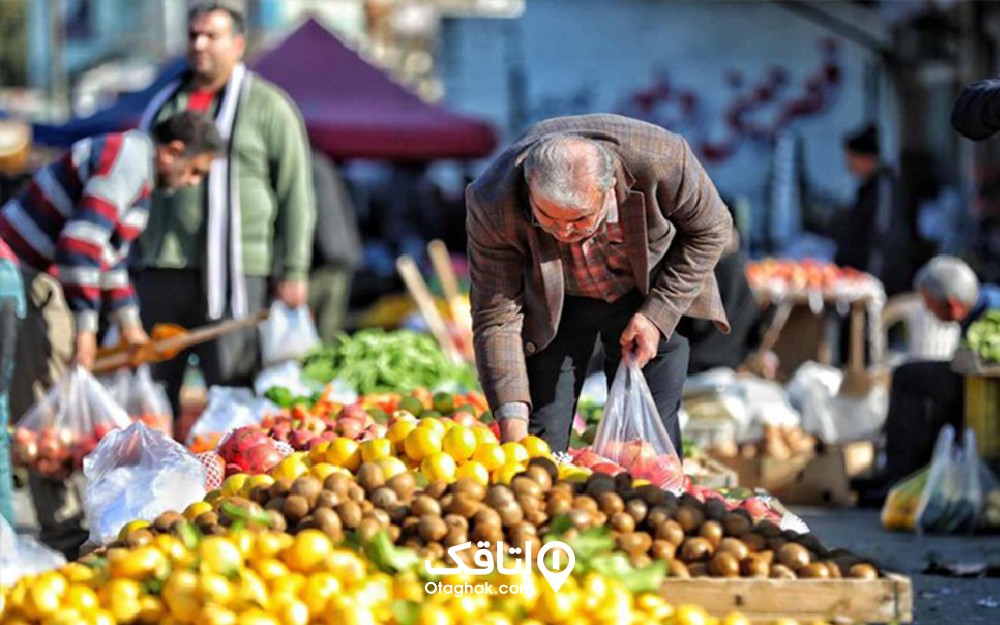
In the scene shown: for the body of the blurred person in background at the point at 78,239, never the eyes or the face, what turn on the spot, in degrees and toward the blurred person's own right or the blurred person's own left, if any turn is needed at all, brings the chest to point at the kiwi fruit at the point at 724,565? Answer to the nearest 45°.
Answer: approximately 90° to the blurred person's own right

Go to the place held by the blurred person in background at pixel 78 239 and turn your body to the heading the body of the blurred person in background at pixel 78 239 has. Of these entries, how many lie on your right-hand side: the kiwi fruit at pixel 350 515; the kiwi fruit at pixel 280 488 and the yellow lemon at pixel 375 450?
3

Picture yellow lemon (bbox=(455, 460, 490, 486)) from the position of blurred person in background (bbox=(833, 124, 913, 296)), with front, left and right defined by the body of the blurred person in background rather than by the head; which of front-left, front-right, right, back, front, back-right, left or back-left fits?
left

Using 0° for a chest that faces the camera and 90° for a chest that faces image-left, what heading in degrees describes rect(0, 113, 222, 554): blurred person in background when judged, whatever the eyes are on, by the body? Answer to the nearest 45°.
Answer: approximately 270°

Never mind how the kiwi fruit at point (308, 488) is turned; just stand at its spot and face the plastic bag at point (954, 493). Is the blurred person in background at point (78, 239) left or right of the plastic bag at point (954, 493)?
left

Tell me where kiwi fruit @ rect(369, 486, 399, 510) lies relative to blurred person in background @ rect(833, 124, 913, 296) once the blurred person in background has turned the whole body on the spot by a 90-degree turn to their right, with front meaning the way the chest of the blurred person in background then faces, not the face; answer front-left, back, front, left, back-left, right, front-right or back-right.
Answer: back

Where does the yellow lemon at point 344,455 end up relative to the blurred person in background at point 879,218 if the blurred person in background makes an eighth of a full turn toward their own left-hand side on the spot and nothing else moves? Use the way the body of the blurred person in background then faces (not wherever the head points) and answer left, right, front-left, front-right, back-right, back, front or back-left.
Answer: front-left

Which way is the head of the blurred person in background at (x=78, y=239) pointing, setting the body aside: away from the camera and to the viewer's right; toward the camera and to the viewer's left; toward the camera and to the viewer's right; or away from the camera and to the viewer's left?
toward the camera and to the viewer's right

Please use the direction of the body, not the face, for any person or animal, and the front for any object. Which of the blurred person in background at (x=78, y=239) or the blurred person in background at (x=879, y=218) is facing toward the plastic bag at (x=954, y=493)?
the blurred person in background at (x=78, y=239)

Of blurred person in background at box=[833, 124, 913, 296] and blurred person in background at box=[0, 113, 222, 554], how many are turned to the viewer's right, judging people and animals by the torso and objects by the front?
1

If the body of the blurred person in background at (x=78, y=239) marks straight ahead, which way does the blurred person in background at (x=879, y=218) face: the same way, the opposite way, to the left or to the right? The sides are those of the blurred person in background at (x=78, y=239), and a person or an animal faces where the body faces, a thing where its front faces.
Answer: the opposite way

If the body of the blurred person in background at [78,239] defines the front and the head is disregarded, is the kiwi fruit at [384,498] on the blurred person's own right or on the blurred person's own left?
on the blurred person's own right

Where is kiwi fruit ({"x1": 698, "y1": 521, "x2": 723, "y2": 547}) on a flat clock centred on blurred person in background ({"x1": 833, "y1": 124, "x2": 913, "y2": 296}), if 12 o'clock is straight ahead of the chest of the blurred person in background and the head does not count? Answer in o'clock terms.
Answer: The kiwi fruit is roughly at 9 o'clock from the blurred person in background.

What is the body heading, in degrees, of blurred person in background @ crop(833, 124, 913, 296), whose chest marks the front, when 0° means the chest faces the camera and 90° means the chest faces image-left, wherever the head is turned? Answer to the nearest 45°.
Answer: approximately 90°
